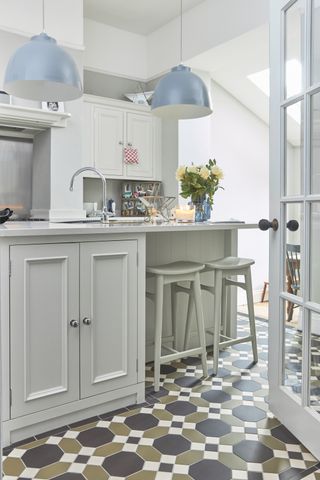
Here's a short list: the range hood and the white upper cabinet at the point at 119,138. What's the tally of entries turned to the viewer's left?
0

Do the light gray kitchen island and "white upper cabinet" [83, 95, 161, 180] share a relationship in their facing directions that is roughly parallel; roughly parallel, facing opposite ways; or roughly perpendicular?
roughly parallel

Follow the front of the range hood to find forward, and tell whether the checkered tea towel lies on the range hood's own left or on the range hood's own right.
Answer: on the range hood's own left

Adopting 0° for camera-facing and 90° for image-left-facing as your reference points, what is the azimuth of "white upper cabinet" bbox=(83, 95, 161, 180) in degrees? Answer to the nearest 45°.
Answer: approximately 315°

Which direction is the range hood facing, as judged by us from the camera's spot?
facing the viewer and to the right of the viewer

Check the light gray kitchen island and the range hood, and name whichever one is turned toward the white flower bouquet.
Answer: the range hood

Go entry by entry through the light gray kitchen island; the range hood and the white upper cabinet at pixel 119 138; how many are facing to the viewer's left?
0

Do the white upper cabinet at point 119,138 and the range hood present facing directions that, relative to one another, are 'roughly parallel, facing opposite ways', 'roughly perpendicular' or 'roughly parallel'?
roughly parallel

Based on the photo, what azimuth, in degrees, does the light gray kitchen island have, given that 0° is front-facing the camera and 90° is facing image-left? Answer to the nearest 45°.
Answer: approximately 315°
